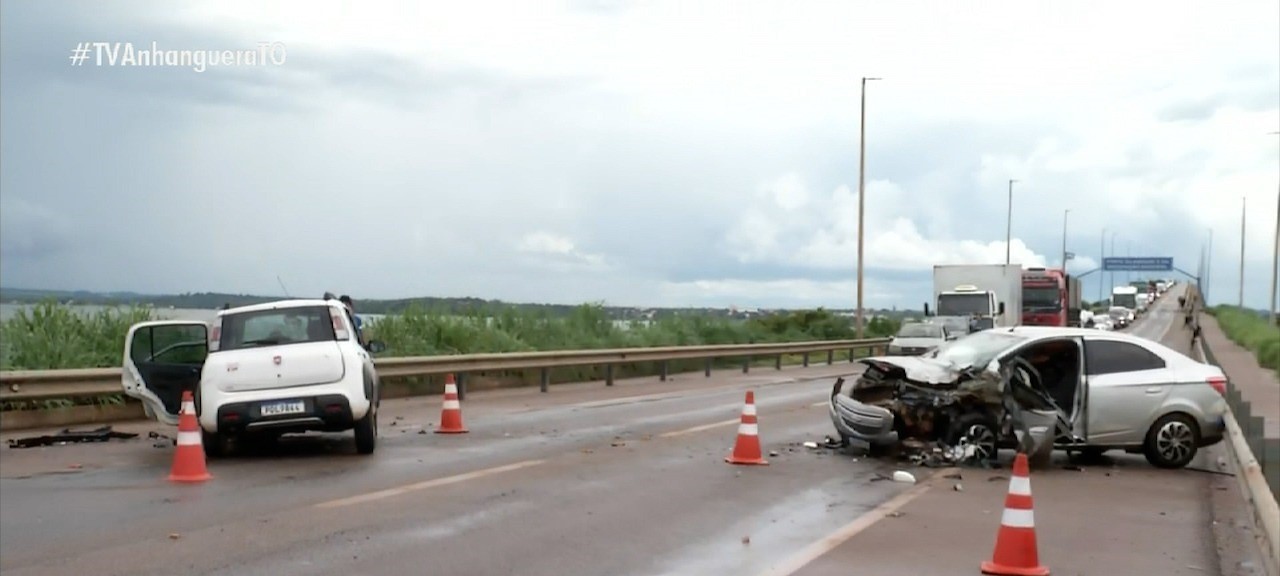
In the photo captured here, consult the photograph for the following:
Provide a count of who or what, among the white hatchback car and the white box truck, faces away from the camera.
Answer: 1

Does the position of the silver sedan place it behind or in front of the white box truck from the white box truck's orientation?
in front

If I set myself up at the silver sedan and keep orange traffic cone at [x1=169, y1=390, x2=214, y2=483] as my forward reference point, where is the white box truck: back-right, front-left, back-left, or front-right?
back-right

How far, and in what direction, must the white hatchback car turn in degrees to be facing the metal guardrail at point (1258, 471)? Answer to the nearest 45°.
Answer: approximately 135° to its right

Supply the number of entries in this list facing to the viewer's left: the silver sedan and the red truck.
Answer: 1

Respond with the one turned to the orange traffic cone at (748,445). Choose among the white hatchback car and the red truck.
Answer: the red truck

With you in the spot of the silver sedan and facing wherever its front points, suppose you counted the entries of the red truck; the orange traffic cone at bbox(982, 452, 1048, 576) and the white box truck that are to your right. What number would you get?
2

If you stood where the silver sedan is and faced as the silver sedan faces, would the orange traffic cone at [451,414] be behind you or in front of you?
in front

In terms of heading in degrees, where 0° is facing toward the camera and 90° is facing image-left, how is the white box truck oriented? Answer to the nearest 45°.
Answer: approximately 0°

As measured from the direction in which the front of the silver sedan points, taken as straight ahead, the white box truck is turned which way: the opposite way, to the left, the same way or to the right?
to the left

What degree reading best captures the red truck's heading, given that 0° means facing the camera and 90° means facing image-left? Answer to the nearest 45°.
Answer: approximately 0°

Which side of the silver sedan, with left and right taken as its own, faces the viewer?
left

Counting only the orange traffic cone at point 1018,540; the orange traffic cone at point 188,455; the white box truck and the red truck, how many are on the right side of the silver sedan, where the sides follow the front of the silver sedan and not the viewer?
2

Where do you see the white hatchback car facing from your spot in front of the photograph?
facing away from the viewer

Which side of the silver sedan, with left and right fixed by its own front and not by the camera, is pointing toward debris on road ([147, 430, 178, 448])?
front

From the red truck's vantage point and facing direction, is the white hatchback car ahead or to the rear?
ahead
